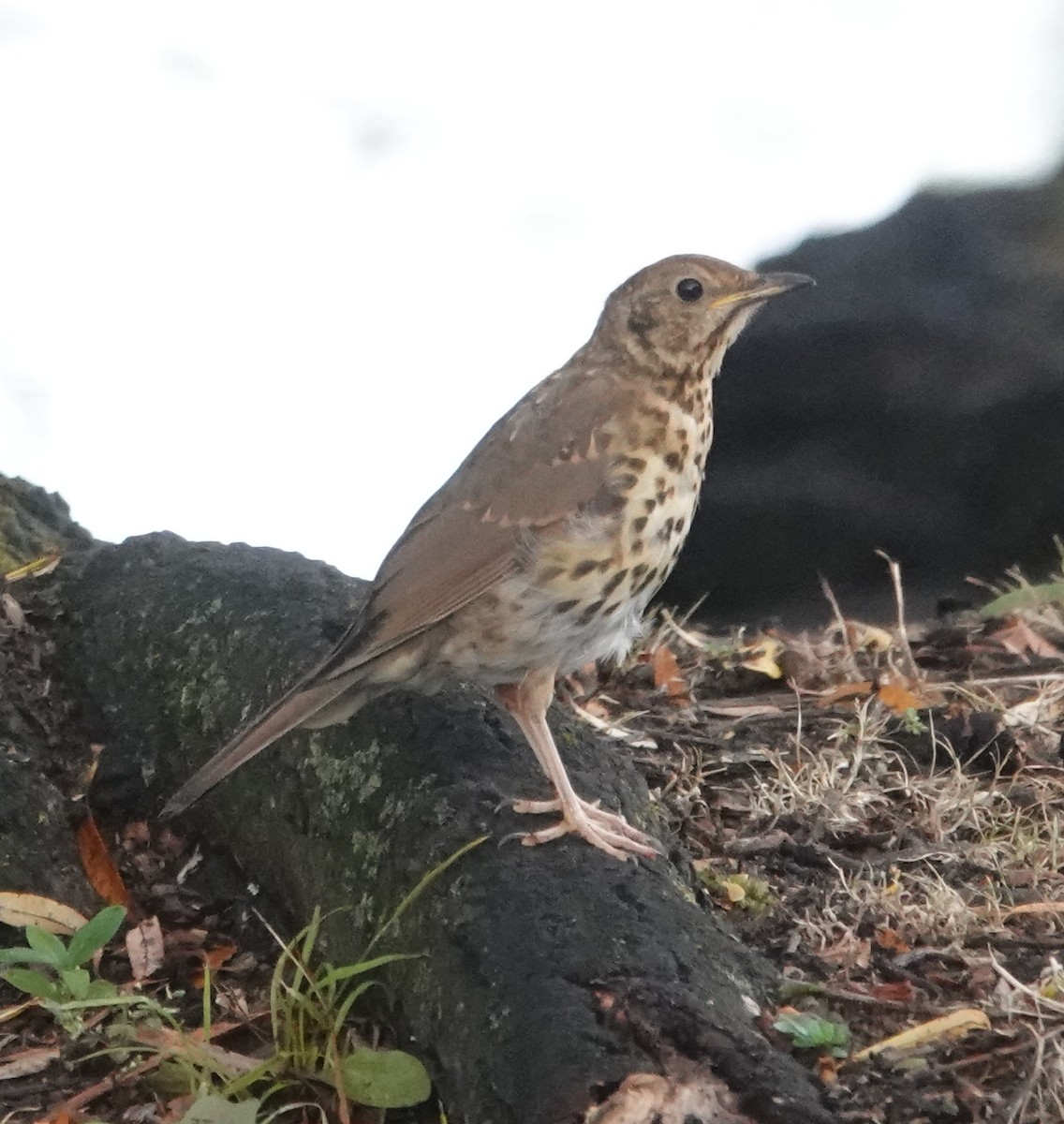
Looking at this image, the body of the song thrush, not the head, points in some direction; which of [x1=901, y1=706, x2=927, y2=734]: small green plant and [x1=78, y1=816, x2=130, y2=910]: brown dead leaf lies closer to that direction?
the small green plant

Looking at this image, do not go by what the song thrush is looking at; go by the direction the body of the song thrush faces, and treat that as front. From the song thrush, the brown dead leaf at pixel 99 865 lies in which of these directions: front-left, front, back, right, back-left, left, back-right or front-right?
back

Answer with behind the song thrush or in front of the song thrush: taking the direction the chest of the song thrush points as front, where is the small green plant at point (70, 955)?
behind

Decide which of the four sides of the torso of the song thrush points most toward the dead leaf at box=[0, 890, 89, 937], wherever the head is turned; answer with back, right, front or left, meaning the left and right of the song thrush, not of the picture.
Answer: back

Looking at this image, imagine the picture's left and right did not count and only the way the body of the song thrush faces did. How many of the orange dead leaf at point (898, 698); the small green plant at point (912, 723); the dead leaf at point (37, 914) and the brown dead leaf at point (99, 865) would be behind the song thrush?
2

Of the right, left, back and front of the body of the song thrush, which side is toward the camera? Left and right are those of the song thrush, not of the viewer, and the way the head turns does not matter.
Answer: right

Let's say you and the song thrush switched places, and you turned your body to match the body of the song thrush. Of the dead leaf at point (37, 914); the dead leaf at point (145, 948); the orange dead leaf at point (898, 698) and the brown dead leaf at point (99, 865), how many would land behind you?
3

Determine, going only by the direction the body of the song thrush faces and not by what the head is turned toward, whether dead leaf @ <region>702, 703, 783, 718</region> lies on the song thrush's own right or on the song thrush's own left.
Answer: on the song thrush's own left
